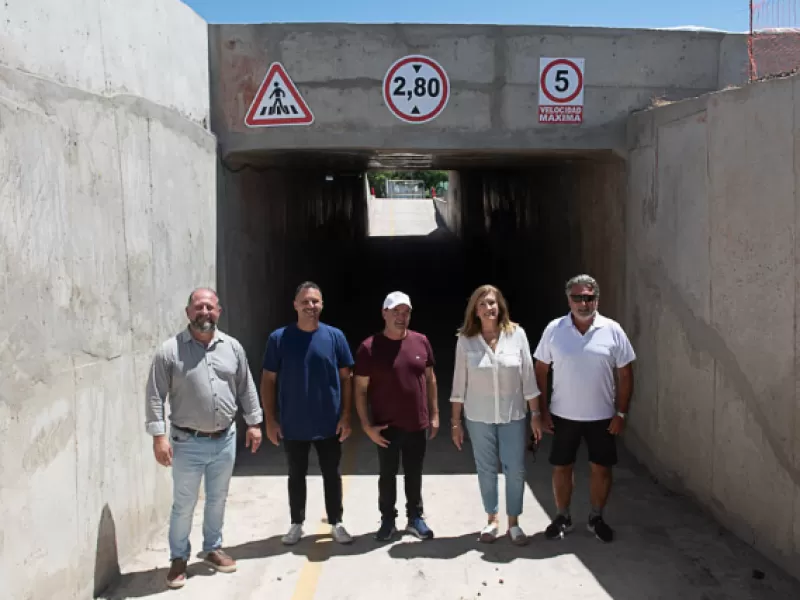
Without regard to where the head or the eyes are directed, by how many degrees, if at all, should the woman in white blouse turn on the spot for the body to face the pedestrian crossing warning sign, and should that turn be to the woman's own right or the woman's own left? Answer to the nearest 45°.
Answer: approximately 135° to the woman's own right

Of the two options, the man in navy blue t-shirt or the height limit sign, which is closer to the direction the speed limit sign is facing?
the man in navy blue t-shirt

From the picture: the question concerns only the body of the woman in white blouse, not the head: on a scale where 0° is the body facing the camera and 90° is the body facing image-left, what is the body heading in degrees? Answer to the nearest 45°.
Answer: approximately 0°

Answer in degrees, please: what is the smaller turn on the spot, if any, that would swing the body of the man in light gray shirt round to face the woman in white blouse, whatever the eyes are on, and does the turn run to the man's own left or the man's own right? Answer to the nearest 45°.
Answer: approximately 90° to the man's own left

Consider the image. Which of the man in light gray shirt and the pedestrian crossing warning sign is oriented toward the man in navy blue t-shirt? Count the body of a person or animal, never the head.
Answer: the pedestrian crossing warning sign

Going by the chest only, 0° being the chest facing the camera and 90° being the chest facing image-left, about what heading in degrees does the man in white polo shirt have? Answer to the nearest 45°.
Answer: approximately 0°

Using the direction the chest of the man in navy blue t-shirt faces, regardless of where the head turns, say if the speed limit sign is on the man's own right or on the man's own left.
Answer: on the man's own left
